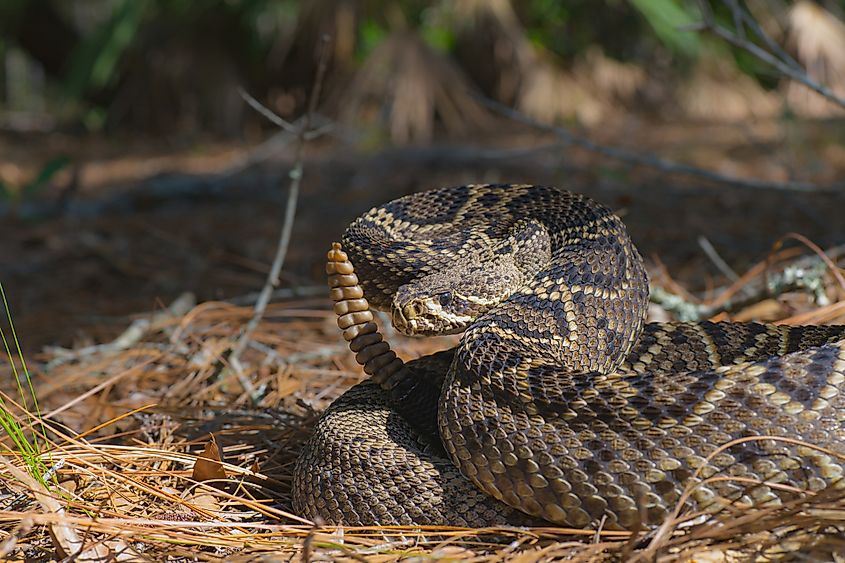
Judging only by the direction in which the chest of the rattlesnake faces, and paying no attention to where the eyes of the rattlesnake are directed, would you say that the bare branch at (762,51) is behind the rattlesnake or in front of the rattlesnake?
behind

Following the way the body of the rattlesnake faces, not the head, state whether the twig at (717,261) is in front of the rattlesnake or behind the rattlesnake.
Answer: behind

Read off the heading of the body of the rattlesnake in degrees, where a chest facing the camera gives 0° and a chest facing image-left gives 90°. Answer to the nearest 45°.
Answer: approximately 45°

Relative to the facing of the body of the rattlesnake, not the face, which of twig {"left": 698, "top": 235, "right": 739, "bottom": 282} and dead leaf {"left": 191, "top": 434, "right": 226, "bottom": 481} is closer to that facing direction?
the dead leaf
